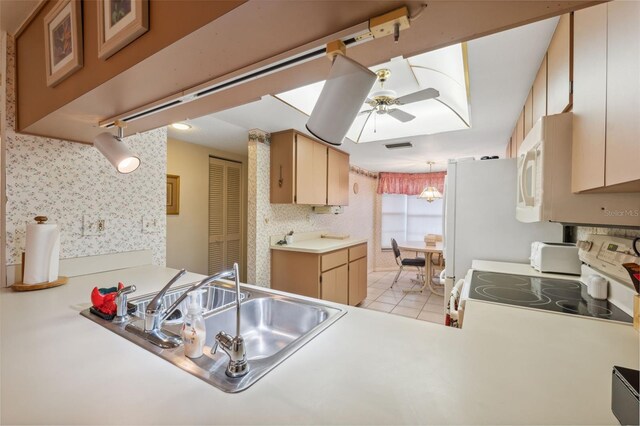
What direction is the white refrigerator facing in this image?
to the viewer's left

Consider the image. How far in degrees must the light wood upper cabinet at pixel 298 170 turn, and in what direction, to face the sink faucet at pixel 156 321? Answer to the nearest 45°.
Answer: approximately 45° to its right

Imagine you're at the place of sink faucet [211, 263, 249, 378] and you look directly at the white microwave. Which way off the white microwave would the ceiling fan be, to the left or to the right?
left

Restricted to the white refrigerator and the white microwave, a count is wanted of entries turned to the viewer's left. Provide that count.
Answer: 2

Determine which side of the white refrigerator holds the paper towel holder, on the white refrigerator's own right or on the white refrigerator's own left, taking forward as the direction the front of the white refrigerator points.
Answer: on the white refrigerator's own left

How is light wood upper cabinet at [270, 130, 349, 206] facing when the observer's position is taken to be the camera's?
facing the viewer and to the right of the viewer

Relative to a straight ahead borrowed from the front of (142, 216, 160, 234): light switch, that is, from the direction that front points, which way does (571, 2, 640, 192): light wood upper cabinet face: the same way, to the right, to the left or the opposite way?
the opposite way

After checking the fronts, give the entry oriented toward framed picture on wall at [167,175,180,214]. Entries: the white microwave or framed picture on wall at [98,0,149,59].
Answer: the white microwave

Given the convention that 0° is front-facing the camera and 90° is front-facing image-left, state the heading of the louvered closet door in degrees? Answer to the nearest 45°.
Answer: approximately 315°

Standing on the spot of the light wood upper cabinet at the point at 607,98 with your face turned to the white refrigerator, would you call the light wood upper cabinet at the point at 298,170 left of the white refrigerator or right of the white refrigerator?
left

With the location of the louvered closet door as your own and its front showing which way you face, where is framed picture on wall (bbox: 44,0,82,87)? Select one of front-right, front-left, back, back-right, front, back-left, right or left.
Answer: front-right

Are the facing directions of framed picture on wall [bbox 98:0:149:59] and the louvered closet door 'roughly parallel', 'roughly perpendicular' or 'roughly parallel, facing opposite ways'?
roughly perpendicular

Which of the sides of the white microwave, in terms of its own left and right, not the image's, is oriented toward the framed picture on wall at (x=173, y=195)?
front

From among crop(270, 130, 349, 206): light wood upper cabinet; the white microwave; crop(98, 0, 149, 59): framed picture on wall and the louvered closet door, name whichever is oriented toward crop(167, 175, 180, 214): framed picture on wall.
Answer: the white microwave

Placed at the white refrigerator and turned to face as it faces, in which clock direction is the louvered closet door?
The louvered closet door is roughly at 12 o'clock from the white refrigerator.

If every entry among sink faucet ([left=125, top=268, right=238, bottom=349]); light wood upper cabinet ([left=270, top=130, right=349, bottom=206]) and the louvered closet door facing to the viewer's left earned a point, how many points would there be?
0
